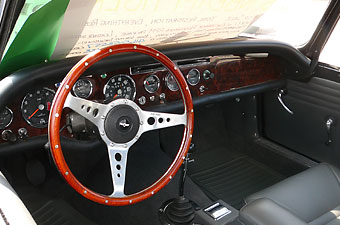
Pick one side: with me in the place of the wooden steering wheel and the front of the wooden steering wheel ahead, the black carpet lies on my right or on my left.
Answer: on my left

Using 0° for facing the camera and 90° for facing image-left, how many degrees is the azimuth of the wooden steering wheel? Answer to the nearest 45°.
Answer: approximately 315°

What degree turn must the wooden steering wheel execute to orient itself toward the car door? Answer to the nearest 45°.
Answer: approximately 90° to its left
